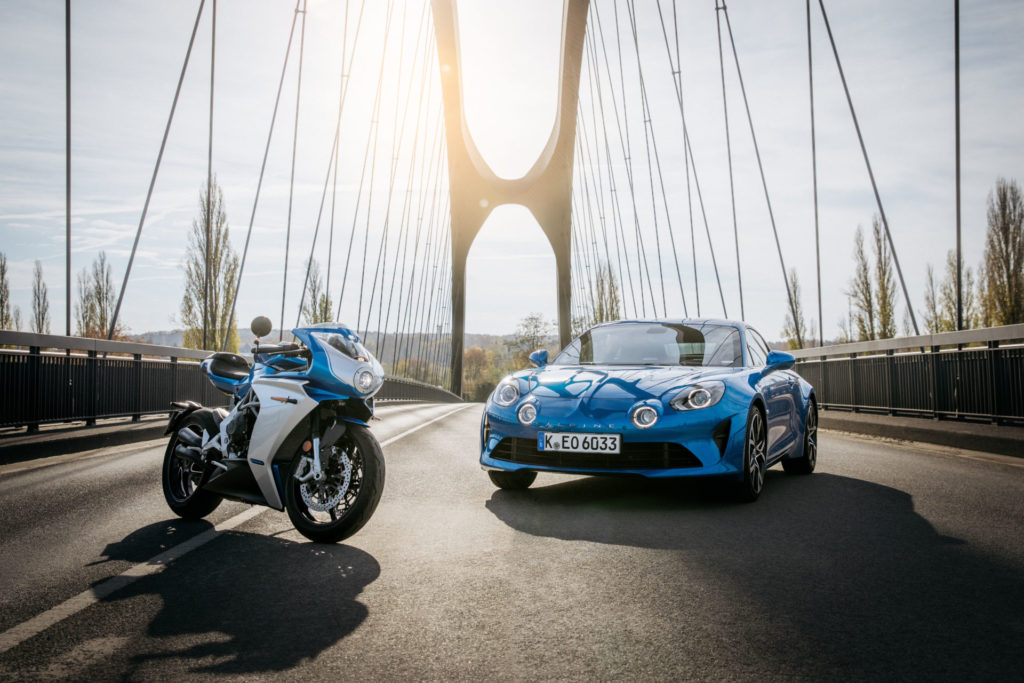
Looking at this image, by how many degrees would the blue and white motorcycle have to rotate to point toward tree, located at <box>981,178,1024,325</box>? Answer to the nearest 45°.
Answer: approximately 90° to its left

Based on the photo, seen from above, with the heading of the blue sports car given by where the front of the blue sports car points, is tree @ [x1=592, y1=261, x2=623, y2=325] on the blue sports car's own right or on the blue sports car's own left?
on the blue sports car's own right

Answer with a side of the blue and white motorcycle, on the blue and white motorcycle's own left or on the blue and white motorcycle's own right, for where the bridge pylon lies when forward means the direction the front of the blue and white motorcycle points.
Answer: on the blue and white motorcycle's own left

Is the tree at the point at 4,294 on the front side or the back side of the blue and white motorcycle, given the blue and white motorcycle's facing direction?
on the back side

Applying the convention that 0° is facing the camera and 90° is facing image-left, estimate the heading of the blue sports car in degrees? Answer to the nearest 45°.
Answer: approximately 45°

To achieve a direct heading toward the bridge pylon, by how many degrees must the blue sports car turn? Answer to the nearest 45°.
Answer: approximately 135° to its right

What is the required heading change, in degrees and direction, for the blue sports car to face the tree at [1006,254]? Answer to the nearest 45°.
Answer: approximately 180°

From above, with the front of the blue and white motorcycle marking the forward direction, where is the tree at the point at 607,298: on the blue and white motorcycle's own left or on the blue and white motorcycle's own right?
on the blue and white motorcycle's own left

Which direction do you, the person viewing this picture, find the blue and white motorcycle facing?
facing the viewer and to the right of the viewer
